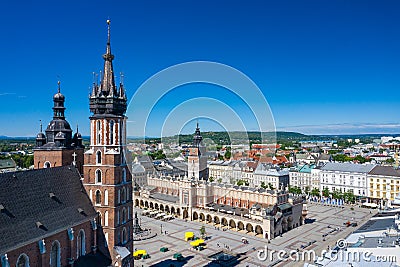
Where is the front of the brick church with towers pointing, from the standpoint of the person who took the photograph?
facing away from the viewer and to the right of the viewer

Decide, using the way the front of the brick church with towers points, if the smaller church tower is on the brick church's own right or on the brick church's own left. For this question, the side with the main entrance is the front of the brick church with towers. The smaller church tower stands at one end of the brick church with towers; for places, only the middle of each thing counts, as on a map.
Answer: on the brick church's own left
